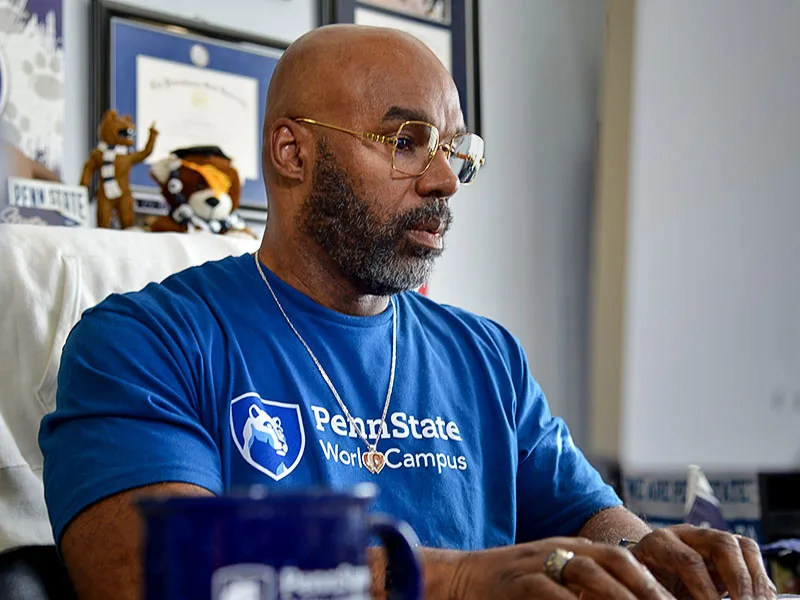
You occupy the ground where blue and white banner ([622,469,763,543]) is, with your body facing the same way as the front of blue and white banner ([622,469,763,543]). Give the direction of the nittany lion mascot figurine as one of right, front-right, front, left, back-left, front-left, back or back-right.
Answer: front-right

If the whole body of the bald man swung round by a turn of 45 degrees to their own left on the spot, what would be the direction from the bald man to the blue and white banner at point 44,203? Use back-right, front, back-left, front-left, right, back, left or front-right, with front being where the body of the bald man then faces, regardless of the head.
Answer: back-left

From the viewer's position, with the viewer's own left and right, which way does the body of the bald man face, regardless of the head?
facing the viewer and to the right of the viewer

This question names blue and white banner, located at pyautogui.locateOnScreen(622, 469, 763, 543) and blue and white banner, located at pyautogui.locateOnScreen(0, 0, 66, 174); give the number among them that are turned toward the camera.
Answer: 2

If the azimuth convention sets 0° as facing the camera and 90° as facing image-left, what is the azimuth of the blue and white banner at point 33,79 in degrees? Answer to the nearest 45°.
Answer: approximately 0°

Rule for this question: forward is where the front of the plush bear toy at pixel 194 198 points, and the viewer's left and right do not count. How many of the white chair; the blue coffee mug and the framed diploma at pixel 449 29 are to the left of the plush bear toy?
1

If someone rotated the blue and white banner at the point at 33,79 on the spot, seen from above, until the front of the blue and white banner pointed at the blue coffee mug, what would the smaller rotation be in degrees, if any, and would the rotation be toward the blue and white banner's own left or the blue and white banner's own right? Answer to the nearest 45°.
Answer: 0° — it already faces it

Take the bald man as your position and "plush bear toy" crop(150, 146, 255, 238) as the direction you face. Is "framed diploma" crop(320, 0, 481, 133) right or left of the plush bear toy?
right

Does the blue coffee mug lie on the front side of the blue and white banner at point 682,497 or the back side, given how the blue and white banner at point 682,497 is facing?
on the front side

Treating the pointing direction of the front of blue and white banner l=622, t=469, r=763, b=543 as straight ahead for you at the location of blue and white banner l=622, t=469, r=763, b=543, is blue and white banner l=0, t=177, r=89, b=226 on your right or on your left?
on your right
